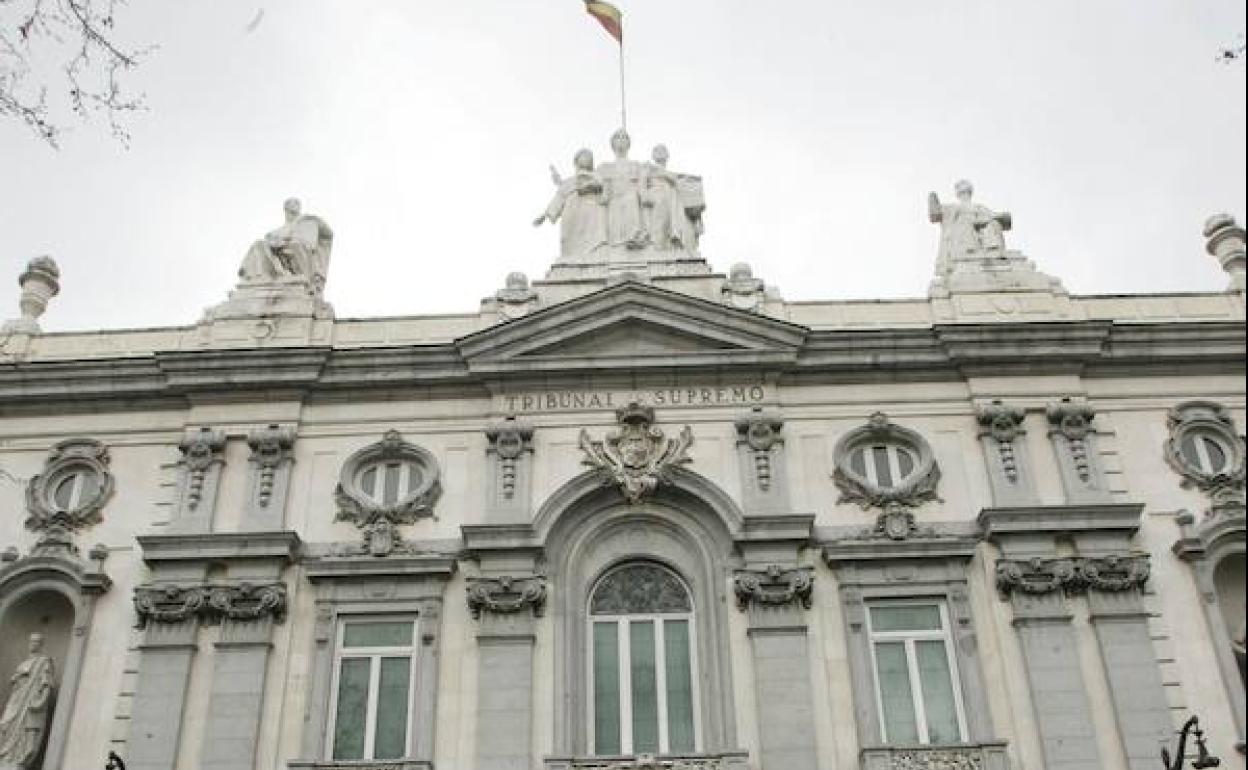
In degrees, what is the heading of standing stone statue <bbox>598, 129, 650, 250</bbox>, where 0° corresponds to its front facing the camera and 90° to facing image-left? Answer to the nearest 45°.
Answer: approximately 0°

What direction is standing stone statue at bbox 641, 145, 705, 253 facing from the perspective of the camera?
toward the camera

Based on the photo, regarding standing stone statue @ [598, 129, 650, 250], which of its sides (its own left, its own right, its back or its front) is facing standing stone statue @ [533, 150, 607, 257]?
right

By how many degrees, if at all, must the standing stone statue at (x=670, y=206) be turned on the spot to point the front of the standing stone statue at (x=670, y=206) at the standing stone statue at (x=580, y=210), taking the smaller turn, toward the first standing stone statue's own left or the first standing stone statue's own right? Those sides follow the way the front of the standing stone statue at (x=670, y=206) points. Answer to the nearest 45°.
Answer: approximately 90° to the first standing stone statue's own right

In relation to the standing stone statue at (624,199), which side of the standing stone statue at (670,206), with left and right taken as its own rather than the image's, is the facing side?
right
